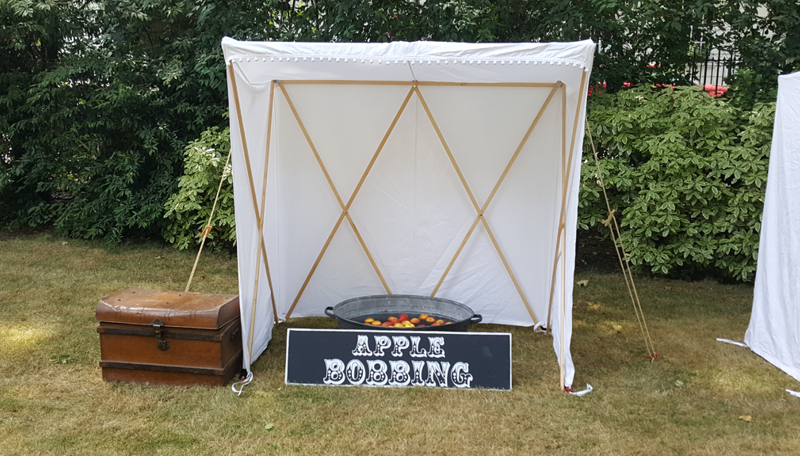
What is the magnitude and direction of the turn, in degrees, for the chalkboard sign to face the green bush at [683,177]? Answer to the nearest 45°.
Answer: approximately 135° to its left

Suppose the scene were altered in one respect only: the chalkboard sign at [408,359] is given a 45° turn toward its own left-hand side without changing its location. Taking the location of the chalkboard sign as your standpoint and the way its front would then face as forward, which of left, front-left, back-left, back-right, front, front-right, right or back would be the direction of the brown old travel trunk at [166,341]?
back-right

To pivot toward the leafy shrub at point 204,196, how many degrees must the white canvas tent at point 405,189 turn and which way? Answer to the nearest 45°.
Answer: approximately 135° to its right

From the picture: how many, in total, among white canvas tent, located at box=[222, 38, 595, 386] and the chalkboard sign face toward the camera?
2

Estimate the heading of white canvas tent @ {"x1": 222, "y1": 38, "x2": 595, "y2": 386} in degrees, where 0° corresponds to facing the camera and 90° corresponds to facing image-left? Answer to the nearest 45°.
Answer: approximately 0°

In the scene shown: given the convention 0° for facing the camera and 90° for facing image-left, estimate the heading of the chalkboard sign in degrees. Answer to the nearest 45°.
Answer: approximately 0°

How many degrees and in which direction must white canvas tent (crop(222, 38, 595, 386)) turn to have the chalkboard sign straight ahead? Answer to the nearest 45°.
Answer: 0° — it already faces it

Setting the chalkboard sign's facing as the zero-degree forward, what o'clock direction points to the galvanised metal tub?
The galvanised metal tub is roughly at 6 o'clock from the chalkboard sign.

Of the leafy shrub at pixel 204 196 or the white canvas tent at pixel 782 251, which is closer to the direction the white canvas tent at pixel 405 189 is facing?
the white canvas tent
